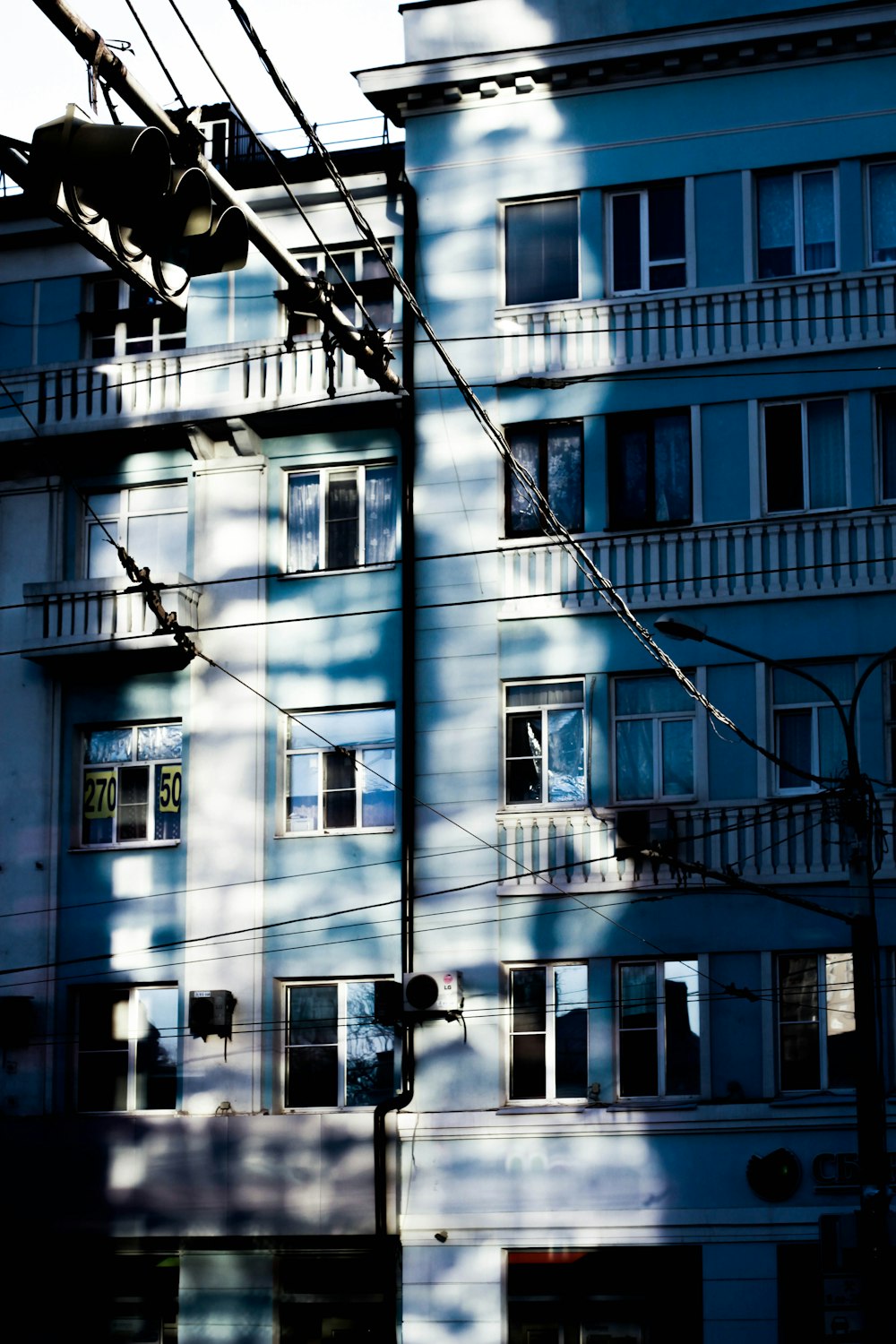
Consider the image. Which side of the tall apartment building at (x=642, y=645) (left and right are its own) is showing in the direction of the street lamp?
front

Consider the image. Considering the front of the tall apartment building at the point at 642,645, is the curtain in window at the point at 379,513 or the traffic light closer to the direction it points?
the traffic light

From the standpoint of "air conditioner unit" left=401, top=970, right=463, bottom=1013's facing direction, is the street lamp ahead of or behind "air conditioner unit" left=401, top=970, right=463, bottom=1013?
ahead

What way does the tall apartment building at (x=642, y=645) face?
toward the camera

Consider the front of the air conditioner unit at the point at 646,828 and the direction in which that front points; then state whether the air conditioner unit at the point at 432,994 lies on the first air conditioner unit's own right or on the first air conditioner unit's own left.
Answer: on the first air conditioner unit's own right

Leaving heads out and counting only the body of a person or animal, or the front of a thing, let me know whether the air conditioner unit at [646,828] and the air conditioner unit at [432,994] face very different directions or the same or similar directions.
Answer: same or similar directions

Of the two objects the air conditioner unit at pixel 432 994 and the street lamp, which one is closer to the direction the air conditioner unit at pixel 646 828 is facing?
the street lamp

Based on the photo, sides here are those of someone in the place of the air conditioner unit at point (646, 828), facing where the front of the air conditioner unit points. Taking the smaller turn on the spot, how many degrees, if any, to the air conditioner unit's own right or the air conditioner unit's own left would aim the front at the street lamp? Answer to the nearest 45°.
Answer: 0° — it already faces it

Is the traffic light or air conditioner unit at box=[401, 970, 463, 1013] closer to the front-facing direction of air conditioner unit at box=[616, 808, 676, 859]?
the traffic light

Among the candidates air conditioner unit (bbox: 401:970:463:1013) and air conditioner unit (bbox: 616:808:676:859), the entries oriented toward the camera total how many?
2

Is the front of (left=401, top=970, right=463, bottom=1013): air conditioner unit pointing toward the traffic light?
yes
